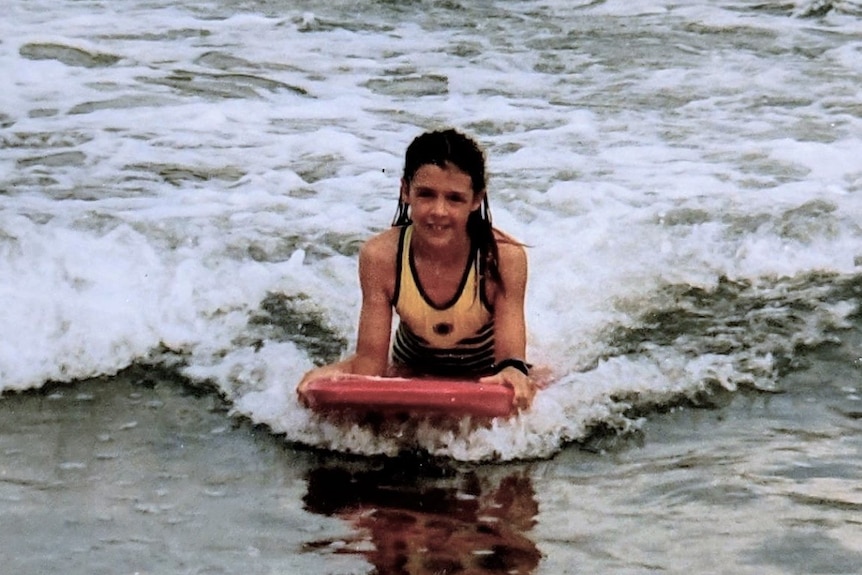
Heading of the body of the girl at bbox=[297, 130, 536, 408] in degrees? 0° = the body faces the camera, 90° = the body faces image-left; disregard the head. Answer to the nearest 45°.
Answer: approximately 0°
